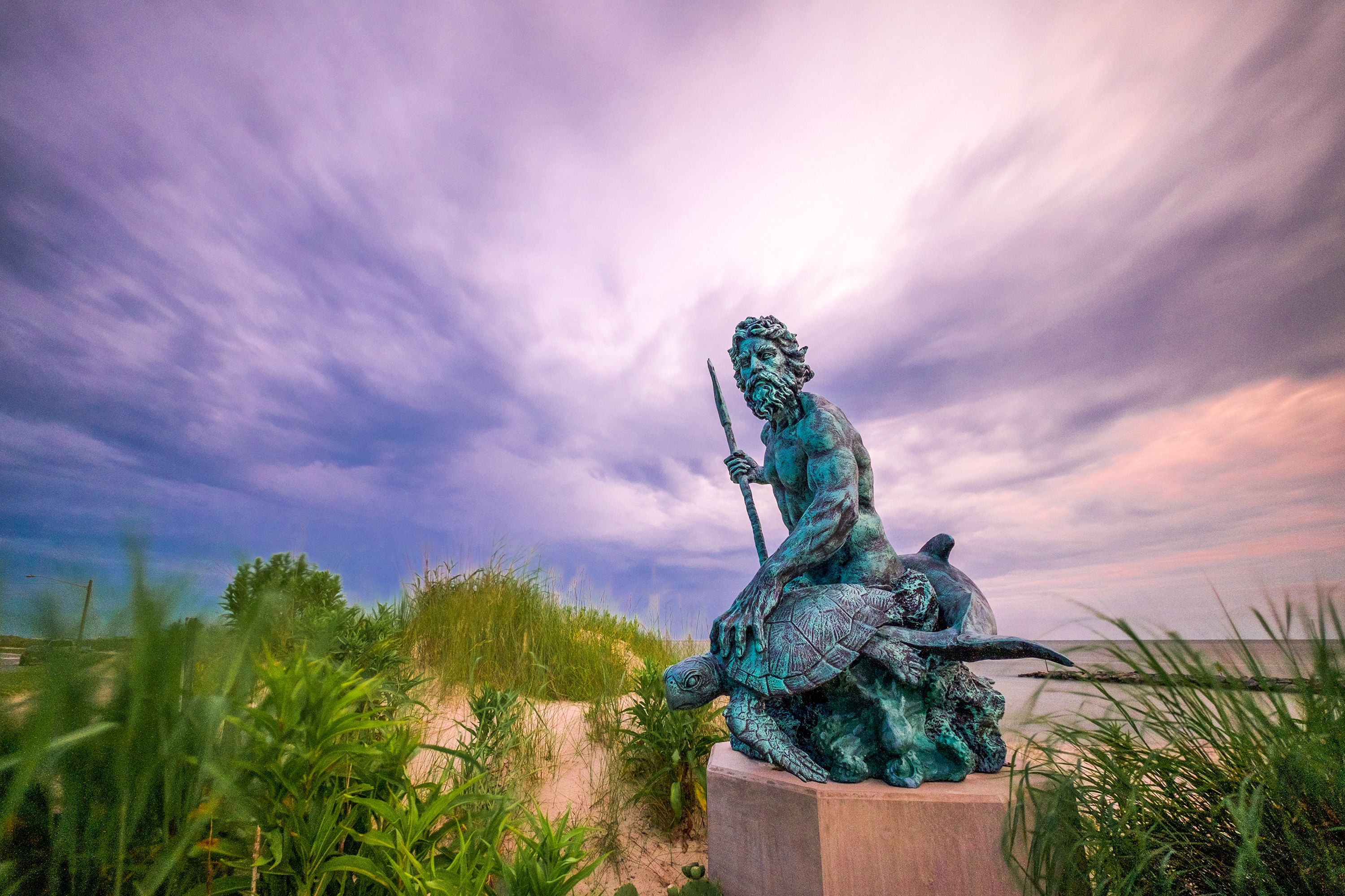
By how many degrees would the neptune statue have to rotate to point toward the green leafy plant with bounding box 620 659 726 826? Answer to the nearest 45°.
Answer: approximately 90° to its right

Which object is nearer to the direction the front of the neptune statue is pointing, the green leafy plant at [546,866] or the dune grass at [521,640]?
the green leafy plant

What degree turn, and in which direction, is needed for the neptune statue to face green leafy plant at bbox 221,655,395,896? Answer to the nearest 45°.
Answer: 0° — it already faces it

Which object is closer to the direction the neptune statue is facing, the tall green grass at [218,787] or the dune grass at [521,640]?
the tall green grass

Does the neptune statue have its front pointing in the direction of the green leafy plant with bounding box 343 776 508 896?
yes

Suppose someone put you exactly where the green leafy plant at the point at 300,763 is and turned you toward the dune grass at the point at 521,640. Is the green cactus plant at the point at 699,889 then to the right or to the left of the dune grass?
right

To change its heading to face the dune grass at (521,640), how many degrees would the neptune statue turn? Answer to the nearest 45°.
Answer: approximately 90° to its right

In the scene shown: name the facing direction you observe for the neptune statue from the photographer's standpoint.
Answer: facing the viewer and to the left of the viewer

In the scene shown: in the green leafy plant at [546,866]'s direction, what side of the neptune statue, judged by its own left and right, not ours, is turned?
front
